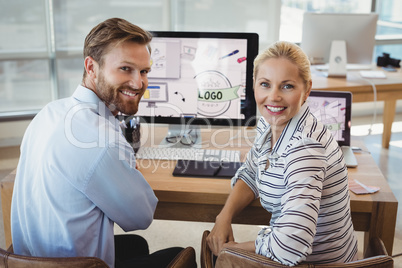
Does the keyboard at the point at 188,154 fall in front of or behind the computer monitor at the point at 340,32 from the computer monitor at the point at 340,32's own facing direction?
behind

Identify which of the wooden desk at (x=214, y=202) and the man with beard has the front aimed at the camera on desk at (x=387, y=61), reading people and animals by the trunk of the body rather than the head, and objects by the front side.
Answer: the man with beard

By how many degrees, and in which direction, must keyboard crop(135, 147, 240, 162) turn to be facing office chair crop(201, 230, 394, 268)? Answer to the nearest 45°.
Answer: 0° — it already faces it

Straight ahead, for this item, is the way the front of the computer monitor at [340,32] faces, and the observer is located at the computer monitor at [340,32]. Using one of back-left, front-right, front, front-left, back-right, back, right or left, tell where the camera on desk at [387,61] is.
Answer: front-right

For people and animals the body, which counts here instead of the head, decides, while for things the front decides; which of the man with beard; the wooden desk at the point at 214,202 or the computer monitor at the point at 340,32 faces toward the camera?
the wooden desk

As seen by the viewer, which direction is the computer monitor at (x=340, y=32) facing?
away from the camera

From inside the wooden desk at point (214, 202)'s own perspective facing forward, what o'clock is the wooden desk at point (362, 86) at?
the wooden desk at point (362, 86) is roughly at 7 o'clock from the wooden desk at point (214, 202).

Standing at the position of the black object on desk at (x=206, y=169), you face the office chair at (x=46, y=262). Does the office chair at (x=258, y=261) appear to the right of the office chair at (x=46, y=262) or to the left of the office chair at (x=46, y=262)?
left

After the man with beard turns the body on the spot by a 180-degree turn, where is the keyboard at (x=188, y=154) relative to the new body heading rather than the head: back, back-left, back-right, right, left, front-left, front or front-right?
back

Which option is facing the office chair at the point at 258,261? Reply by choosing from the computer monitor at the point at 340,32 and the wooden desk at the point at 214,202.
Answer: the wooden desk

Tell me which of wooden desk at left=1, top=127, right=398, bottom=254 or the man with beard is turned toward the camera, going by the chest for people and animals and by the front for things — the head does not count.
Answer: the wooden desk

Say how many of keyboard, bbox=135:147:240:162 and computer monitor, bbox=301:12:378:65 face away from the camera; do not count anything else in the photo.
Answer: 1

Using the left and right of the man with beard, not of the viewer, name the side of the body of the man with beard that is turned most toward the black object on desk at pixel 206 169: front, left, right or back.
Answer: front

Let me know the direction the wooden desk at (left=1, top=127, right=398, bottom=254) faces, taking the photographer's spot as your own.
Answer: facing the viewer

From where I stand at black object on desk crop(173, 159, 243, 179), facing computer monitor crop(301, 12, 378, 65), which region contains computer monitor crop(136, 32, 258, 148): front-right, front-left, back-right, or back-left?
front-left

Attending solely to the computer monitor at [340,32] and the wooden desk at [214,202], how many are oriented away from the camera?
1

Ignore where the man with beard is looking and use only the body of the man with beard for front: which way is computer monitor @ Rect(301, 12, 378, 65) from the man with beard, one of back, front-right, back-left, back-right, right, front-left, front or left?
front

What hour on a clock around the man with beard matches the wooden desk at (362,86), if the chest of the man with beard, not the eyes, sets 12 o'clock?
The wooden desk is roughly at 12 o'clock from the man with beard.

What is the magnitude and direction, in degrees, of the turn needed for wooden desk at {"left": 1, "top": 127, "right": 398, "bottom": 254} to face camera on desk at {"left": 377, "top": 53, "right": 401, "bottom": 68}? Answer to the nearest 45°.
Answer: approximately 135° to its left

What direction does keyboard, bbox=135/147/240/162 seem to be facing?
toward the camera

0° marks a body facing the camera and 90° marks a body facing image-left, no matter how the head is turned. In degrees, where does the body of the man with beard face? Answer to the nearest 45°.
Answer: approximately 225°
